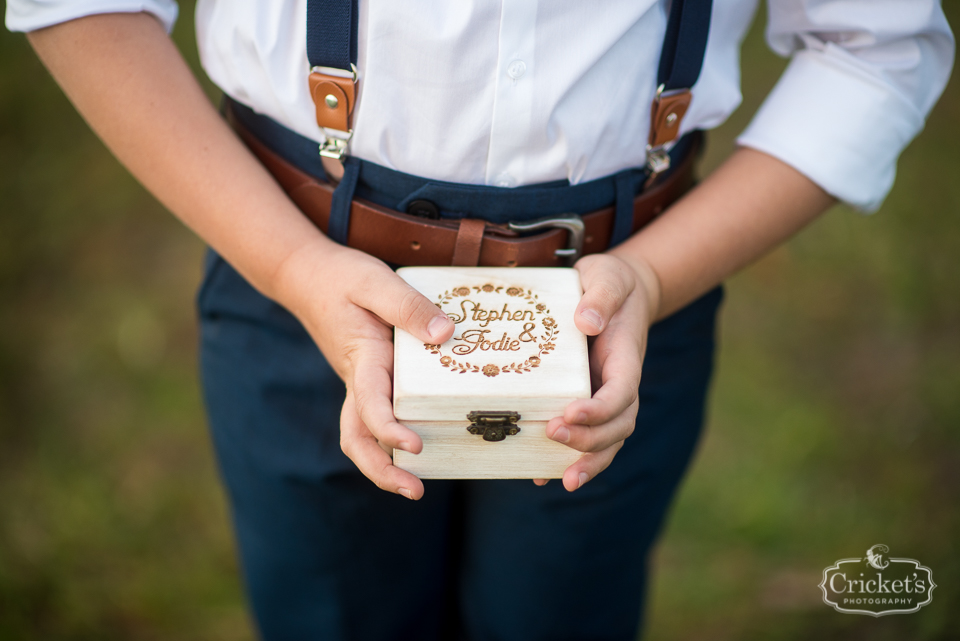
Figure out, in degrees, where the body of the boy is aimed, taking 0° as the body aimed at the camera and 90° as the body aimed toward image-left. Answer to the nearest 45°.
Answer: approximately 0°
